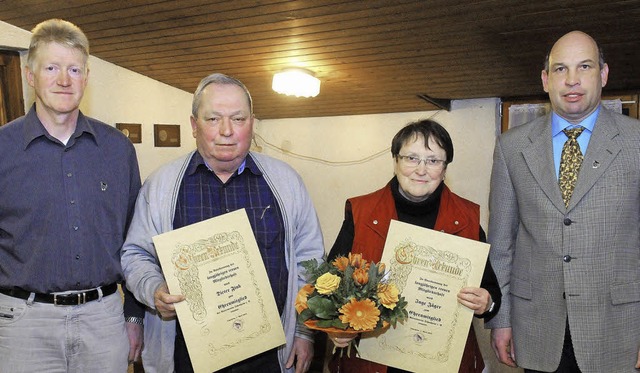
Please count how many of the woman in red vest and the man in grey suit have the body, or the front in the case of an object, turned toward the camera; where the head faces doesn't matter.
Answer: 2

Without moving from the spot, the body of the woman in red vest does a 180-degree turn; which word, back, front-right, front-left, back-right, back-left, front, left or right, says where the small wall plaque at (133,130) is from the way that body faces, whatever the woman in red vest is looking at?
front-left

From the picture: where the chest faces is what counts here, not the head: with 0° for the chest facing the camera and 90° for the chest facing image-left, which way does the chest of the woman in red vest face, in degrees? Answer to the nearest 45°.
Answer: approximately 0°

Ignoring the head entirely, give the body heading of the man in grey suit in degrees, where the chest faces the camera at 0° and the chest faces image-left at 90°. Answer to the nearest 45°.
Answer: approximately 0°

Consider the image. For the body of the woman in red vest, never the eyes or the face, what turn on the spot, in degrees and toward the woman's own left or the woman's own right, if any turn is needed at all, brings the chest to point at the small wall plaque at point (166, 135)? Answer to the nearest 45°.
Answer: approximately 135° to the woman's own right
